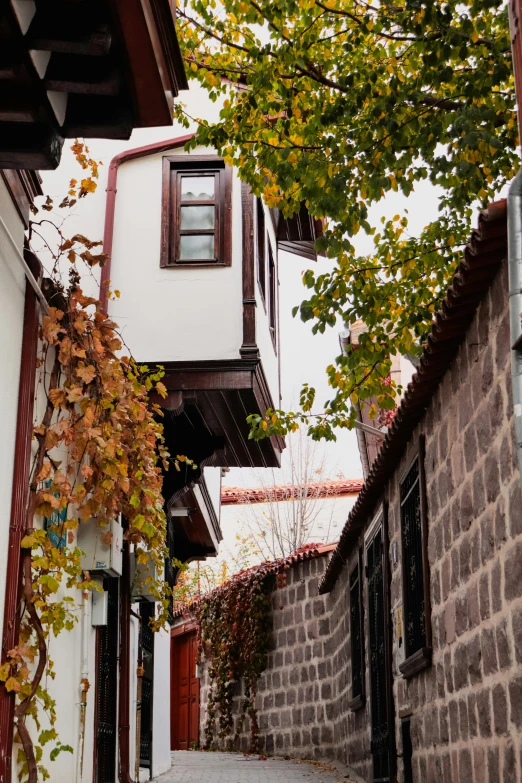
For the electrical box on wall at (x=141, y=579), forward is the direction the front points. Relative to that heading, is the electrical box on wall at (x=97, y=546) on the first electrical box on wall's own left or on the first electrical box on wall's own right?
on the first electrical box on wall's own right

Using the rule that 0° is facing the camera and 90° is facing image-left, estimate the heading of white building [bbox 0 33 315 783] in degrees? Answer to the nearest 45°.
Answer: approximately 270°

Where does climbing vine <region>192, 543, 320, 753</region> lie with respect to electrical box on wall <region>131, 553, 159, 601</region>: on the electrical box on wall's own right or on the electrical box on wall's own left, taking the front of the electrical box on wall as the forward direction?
on the electrical box on wall's own left

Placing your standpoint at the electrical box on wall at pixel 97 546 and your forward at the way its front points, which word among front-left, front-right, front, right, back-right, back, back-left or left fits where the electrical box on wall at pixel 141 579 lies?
back-left

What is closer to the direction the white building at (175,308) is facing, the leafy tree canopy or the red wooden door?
the leafy tree canopy

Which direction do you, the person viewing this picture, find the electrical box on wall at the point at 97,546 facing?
facing the viewer and to the right of the viewer

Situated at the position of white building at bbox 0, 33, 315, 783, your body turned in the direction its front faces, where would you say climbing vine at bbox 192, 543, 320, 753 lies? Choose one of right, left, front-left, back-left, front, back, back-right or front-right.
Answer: left

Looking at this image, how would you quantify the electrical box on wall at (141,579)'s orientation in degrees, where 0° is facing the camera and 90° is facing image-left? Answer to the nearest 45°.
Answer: approximately 315°

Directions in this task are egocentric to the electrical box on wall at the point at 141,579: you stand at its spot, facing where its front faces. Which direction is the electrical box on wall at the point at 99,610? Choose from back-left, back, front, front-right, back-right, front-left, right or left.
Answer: front-right
